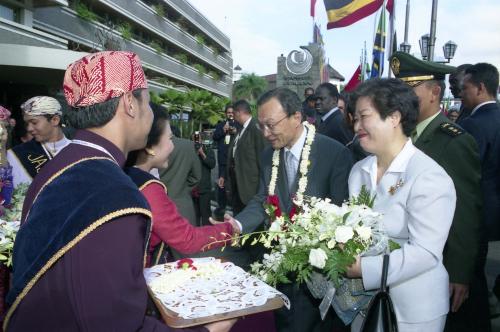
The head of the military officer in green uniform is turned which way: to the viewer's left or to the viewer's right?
to the viewer's left

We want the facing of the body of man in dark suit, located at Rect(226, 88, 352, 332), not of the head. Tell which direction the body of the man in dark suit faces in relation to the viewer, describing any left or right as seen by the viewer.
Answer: facing the viewer and to the left of the viewer

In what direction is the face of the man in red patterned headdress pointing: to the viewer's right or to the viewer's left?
to the viewer's right

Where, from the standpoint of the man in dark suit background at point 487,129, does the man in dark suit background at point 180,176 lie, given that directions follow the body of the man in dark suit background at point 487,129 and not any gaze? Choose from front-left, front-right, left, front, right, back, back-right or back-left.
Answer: front-left

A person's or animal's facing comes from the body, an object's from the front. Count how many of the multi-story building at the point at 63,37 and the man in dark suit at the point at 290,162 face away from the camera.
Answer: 0

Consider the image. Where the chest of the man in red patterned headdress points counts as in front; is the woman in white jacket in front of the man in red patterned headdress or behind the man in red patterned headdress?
in front

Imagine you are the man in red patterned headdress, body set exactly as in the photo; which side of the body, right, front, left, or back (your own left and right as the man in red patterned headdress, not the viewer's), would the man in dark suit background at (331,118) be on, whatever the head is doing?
front

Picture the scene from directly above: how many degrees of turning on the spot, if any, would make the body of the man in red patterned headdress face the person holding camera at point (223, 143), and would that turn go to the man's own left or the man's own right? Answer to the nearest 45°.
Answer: approximately 45° to the man's own left

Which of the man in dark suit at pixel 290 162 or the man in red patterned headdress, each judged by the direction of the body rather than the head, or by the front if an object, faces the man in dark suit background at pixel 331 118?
the man in red patterned headdress

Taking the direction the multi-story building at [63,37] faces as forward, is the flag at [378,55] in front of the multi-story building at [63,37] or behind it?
in front

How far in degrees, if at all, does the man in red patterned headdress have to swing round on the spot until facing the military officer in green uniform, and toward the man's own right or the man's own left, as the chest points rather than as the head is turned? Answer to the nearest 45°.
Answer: approximately 45° to the man's own right

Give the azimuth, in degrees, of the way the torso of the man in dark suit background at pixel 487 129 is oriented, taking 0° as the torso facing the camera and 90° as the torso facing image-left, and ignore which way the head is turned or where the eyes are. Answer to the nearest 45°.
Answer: approximately 135°

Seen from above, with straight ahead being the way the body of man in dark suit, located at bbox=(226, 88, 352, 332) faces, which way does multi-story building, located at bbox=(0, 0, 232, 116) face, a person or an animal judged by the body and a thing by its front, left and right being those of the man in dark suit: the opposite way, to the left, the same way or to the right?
to the left

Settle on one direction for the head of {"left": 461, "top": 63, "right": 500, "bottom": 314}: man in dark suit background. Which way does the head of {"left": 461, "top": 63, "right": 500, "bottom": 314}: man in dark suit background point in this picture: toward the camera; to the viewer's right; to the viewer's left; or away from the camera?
to the viewer's left

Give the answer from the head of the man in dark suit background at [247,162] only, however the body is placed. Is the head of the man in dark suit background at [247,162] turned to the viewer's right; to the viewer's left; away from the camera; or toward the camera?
to the viewer's left
